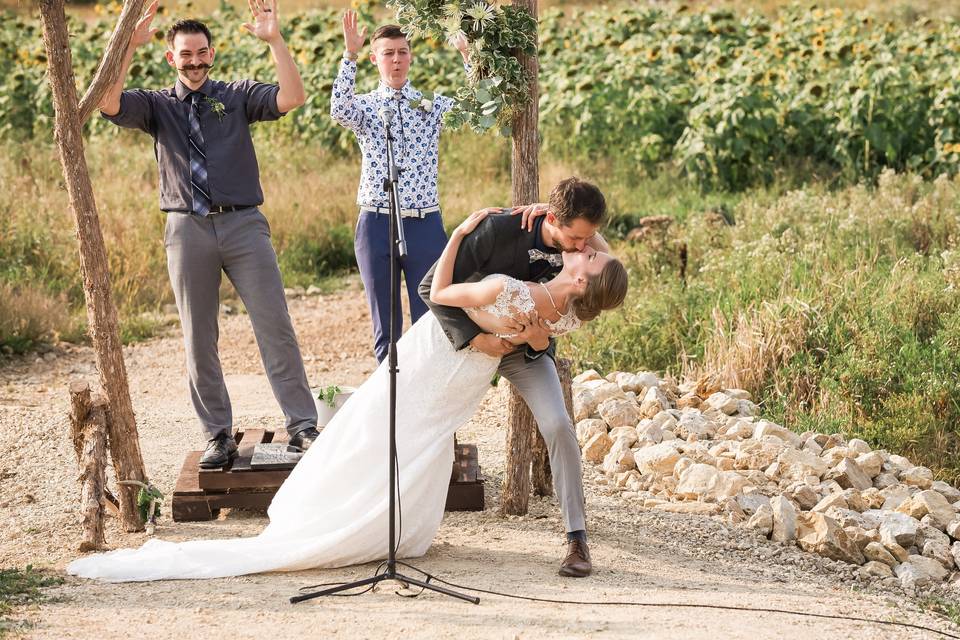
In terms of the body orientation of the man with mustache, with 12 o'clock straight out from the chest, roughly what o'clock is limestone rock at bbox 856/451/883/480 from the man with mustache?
The limestone rock is roughly at 9 o'clock from the man with mustache.

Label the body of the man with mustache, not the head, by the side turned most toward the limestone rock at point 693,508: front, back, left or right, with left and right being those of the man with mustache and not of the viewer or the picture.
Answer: left

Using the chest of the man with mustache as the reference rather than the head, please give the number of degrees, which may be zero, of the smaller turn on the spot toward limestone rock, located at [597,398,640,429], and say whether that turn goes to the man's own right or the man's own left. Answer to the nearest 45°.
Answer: approximately 90° to the man's own left

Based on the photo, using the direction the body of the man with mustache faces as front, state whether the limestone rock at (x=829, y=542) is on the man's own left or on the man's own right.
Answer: on the man's own left

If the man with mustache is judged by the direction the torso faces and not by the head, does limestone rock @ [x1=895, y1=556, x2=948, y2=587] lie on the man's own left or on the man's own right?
on the man's own left

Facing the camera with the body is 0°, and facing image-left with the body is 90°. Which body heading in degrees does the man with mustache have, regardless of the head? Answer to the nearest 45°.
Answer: approximately 0°

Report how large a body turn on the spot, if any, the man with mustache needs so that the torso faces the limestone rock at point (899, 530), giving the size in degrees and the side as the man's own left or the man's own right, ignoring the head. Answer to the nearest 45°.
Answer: approximately 90° to the man's own left

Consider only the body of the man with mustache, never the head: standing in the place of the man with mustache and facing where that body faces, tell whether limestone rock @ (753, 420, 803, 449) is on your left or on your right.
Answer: on your left

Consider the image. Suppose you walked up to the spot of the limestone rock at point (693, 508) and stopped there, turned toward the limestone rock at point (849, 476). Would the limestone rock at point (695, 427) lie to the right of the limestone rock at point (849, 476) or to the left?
left

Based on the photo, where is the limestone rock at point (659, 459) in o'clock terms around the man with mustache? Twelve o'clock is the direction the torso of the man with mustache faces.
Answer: The limestone rock is roughly at 9 o'clock from the man with mustache.

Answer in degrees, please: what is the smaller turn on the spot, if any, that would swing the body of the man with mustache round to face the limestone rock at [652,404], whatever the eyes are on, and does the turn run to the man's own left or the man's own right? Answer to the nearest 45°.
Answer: approximately 90° to the man's own left

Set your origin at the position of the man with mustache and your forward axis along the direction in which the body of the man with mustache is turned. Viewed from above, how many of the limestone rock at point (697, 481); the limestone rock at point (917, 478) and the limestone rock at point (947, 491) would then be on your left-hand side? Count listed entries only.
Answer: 3

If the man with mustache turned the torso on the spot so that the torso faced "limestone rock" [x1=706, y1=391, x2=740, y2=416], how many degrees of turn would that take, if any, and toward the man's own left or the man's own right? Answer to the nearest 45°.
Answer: approximately 90° to the man's own left
